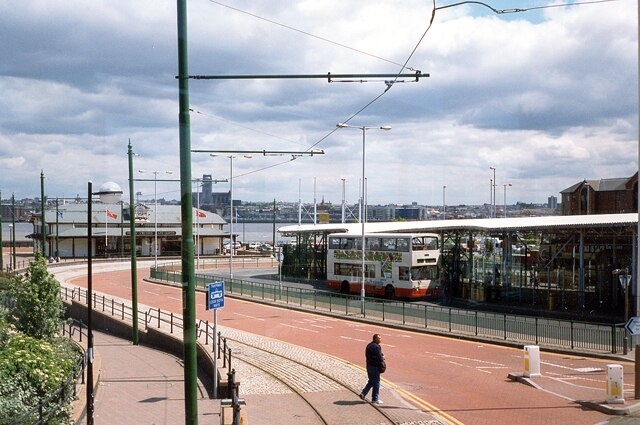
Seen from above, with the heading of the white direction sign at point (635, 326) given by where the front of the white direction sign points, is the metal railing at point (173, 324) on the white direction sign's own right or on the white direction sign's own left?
on the white direction sign's own right

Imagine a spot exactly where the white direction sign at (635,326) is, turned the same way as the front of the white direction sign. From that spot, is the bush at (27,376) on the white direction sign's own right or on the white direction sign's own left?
on the white direction sign's own right

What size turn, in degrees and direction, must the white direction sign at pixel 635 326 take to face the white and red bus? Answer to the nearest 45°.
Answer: approximately 135° to its right

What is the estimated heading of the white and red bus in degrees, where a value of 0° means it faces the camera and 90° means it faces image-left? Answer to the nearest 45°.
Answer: approximately 315°

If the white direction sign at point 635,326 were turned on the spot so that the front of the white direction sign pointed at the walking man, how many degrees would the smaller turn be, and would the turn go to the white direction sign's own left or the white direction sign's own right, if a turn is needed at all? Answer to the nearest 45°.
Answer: approximately 45° to the white direction sign's own right

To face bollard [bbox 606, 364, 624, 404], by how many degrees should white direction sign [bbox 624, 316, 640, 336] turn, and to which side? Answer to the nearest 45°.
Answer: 0° — it already faces it

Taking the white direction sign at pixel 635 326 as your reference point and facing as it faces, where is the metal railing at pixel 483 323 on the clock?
The metal railing is roughly at 5 o'clock from the white direction sign.

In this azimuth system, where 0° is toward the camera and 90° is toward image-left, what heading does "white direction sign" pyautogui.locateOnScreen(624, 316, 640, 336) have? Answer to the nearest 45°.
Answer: approximately 0°

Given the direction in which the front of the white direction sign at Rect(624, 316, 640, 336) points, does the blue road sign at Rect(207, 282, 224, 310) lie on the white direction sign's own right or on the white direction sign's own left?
on the white direction sign's own right

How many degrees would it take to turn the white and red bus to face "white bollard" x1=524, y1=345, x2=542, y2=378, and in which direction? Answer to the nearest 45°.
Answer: approximately 45° to its right
